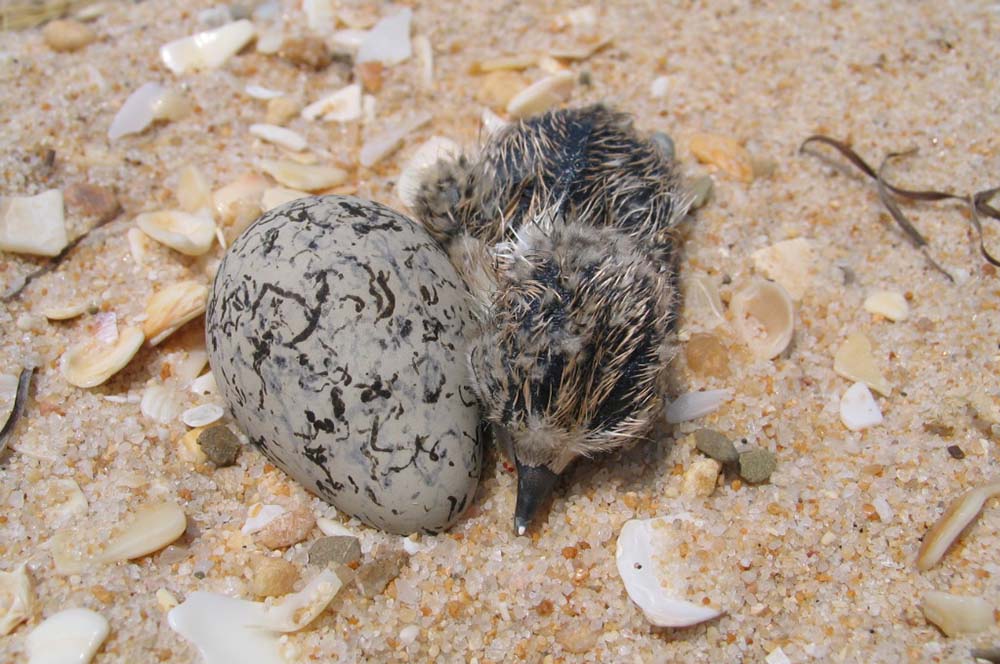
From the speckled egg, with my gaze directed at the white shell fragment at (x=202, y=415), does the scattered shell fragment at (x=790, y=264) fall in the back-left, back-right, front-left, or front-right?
back-right

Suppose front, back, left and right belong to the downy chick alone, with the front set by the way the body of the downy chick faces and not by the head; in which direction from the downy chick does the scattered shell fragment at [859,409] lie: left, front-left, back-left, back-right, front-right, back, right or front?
left

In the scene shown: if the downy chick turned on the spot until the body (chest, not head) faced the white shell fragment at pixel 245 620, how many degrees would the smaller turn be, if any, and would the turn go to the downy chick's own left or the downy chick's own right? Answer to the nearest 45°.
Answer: approximately 45° to the downy chick's own right

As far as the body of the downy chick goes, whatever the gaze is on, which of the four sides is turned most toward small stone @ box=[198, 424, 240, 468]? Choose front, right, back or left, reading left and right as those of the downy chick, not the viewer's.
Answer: right

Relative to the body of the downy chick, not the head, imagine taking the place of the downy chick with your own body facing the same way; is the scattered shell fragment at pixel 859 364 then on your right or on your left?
on your left

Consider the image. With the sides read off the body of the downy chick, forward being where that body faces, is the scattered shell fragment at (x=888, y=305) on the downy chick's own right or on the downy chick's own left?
on the downy chick's own left

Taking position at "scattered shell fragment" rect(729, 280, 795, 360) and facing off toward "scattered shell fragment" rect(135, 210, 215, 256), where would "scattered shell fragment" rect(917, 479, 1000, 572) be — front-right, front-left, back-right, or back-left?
back-left

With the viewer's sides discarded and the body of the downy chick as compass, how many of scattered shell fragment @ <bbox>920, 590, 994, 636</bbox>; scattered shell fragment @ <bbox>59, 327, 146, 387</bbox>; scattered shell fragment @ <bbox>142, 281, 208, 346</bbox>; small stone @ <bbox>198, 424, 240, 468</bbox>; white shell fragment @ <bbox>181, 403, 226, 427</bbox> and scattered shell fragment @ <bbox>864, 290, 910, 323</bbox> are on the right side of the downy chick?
4

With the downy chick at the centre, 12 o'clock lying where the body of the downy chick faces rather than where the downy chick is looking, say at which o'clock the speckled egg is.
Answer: The speckled egg is roughly at 2 o'clock from the downy chick.

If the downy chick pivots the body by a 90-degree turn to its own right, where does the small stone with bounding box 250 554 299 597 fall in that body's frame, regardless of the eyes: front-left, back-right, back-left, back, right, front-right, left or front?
front-left

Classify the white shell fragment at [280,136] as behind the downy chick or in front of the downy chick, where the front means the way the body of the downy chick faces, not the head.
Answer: behind

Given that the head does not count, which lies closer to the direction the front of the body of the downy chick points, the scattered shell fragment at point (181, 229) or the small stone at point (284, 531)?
the small stone

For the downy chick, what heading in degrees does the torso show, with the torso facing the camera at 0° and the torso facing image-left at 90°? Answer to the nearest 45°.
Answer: approximately 0°

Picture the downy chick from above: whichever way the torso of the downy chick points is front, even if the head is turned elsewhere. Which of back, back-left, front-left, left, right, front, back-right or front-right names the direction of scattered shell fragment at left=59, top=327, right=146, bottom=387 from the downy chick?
right

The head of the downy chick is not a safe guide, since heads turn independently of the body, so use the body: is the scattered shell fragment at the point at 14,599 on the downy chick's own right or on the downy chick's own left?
on the downy chick's own right

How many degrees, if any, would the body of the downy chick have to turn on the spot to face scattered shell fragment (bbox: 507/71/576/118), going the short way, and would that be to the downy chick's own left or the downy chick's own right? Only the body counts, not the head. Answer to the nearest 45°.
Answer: approximately 180°
